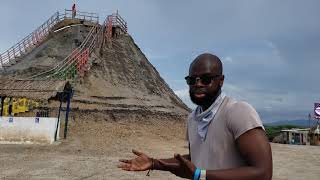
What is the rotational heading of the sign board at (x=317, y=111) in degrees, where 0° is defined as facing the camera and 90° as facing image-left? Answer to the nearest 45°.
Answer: approximately 0°

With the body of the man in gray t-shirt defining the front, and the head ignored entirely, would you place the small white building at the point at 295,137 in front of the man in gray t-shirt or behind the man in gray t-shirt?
behind

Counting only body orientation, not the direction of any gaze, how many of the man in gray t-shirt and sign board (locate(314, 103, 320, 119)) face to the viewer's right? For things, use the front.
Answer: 0

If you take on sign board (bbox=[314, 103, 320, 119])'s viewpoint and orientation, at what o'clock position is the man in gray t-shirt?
The man in gray t-shirt is roughly at 12 o'clock from the sign board.

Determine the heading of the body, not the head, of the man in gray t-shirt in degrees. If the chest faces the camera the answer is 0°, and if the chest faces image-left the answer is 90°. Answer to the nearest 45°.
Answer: approximately 45°

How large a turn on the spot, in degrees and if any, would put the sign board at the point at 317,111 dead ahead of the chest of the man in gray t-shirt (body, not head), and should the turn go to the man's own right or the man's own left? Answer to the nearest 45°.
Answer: approximately 135° to the man's own right
